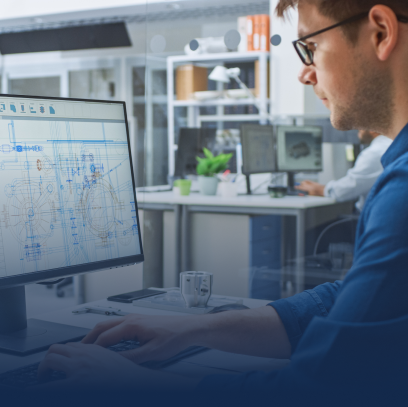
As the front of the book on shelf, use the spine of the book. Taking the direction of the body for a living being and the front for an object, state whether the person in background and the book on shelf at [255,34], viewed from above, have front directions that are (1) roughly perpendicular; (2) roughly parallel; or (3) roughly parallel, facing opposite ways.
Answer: roughly perpendicular

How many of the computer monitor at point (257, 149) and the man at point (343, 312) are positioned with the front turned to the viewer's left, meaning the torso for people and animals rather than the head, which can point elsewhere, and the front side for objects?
1

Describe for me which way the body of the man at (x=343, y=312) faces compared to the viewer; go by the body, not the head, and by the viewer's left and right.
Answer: facing to the left of the viewer

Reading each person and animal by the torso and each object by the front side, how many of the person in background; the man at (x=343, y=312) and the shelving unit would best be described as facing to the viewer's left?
2

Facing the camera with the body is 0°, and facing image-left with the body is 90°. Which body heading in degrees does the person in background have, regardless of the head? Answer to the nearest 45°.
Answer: approximately 90°

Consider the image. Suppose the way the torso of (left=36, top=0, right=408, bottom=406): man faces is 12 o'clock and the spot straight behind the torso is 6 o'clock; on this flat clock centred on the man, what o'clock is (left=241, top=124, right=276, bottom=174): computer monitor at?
The computer monitor is roughly at 3 o'clock from the man.

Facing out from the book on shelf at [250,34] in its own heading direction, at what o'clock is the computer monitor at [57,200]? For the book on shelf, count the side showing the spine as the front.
The computer monitor is roughly at 12 o'clock from the book on shelf.
